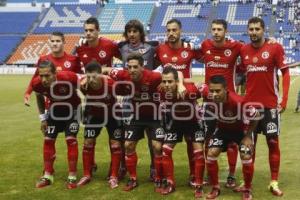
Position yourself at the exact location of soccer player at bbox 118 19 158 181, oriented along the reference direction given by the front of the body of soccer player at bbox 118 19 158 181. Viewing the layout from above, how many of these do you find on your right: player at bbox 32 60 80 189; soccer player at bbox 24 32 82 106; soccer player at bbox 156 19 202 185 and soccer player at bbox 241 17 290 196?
2

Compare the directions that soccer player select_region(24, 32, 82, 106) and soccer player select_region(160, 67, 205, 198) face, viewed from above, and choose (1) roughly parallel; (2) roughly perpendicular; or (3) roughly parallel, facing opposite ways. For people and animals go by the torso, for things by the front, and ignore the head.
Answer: roughly parallel

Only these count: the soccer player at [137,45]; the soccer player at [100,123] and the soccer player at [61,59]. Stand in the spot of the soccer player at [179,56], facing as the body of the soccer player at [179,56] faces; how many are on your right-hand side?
3

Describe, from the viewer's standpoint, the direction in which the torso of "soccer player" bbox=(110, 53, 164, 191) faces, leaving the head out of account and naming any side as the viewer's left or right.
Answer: facing the viewer

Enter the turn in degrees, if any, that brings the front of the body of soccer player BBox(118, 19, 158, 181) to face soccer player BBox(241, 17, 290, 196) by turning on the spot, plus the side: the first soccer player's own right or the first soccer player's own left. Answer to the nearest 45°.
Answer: approximately 90° to the first soccer player's own left

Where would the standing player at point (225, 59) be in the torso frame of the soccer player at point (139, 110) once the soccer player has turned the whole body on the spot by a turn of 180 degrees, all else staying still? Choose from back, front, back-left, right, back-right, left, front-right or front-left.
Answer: right

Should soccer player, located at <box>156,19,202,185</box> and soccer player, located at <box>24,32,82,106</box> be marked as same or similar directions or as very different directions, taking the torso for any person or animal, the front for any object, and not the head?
same or similar directions

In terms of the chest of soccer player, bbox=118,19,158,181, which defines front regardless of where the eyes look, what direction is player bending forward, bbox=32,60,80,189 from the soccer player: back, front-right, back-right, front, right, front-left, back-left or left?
right

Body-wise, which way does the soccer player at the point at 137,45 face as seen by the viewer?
toward the camera
